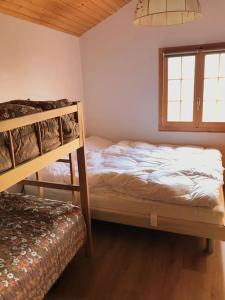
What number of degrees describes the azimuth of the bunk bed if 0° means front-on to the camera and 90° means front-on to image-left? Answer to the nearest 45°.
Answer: approximately 315°

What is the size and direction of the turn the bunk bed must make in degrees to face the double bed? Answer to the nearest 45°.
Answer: approximately 45° to its left

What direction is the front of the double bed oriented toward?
to the viewer's right

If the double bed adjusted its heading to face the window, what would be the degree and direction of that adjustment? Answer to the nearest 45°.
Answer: approximately 45° to its left
